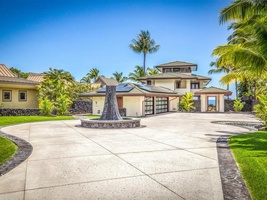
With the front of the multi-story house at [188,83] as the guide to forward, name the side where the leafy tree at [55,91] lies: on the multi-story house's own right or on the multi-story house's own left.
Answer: on the multi-story house's own right

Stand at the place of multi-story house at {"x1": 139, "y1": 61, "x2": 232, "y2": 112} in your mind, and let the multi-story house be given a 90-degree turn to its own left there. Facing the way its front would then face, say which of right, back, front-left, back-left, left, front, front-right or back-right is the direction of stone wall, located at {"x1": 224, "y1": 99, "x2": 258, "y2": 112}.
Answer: front

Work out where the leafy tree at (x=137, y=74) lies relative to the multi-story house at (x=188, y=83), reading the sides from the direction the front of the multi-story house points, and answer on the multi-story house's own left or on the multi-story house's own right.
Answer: on the multi-story house's own right

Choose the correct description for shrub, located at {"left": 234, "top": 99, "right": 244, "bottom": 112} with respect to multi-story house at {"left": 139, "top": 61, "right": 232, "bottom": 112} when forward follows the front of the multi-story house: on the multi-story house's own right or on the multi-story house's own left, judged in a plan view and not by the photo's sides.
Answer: on the multi-story house's own left

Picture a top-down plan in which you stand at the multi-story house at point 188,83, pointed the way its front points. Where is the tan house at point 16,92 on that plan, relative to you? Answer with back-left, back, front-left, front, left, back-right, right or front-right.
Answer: front-right

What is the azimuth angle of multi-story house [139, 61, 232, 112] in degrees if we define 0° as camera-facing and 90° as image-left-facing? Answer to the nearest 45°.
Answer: approximately 0°

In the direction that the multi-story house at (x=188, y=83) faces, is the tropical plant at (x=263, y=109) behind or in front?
in front

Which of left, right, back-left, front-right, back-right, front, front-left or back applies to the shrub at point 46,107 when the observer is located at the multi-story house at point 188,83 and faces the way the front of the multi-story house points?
front-right

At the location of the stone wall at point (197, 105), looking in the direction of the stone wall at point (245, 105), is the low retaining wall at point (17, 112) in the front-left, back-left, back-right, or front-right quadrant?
back-right

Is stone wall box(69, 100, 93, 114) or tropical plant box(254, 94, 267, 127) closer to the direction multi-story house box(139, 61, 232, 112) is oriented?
the tropical plant

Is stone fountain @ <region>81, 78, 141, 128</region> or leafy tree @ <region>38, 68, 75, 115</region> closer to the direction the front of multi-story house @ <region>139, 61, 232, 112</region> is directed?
the stone fountain

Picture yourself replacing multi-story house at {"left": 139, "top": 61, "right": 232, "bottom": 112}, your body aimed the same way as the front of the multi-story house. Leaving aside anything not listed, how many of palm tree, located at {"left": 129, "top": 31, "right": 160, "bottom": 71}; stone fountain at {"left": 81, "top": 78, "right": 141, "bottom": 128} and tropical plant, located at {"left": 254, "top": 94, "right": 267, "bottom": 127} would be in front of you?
2
